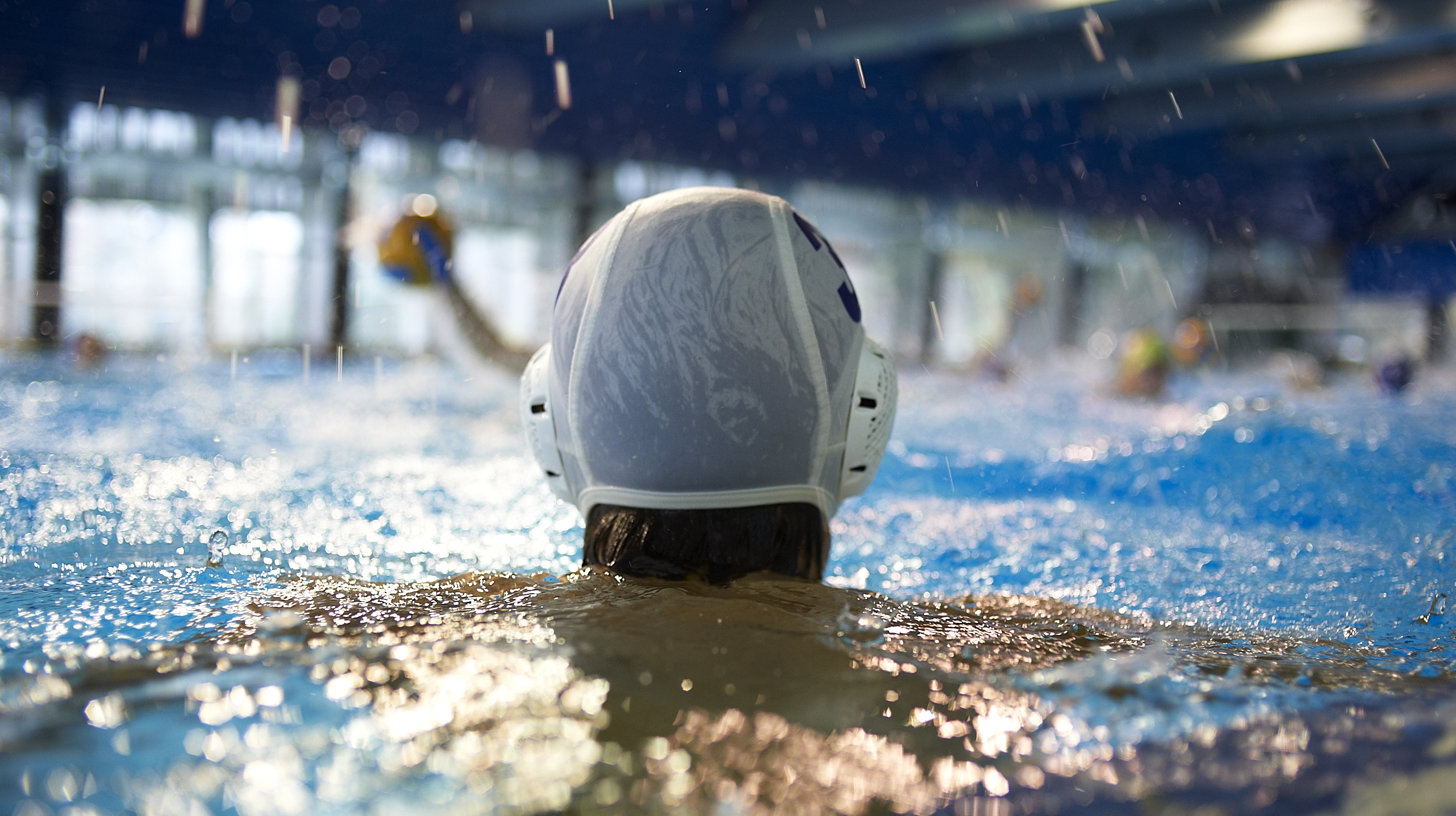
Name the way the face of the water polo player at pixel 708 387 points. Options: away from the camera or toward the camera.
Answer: away from the camera

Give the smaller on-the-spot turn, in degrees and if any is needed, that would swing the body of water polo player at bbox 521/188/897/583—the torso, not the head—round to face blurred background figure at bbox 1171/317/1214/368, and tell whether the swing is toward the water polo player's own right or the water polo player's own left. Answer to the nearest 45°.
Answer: approximately 45° to the water polo player's own right

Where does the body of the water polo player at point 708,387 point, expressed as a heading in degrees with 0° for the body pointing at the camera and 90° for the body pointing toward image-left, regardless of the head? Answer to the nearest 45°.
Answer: approximately 180°

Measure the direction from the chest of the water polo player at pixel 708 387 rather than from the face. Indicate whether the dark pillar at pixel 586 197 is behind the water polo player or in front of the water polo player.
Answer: in front

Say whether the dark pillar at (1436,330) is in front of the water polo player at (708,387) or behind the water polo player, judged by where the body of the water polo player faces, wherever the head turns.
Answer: in front

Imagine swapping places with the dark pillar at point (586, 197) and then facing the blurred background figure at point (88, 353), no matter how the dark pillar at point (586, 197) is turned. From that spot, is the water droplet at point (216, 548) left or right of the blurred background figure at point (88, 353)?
left

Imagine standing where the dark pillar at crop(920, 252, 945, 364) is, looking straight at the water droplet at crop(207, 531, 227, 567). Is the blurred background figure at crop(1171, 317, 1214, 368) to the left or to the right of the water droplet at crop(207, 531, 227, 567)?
left

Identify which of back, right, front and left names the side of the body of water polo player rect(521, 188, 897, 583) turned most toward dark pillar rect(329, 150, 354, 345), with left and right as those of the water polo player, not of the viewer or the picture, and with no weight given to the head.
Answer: front

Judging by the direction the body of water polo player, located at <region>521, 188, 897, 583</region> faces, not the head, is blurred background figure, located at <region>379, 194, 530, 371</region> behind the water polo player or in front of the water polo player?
in front
